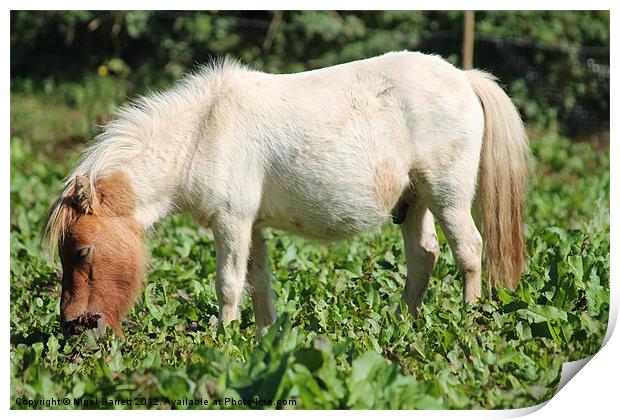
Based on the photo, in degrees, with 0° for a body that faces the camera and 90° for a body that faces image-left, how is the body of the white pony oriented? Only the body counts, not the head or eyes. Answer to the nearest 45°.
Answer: approximately 90°

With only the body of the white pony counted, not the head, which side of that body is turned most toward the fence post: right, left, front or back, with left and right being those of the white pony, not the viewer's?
right
